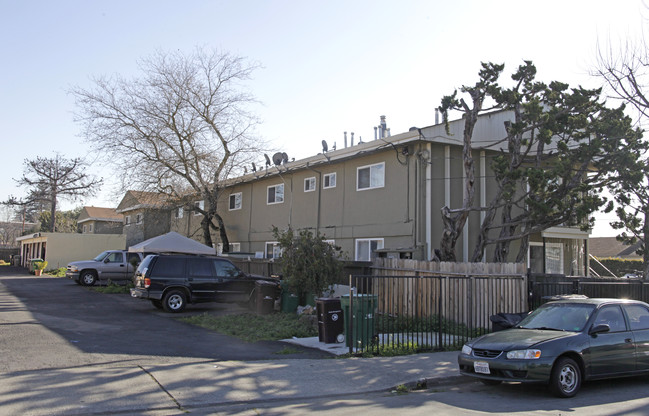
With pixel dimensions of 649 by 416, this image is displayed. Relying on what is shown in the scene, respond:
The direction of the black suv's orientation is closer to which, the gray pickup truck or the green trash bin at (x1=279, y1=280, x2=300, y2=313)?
the green trash bin

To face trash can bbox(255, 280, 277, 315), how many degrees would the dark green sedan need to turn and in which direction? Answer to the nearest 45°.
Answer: approximately 90° to its right

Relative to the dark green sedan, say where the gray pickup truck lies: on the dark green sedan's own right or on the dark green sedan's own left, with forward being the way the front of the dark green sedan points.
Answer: on the dark green sedan's own right

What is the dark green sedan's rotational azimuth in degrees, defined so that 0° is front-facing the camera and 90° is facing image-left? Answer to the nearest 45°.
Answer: approximately 45°

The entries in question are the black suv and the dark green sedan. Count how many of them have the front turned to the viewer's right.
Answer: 1

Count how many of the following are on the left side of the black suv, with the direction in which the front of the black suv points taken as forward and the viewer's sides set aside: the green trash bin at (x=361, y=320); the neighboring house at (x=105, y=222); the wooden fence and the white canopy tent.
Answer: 2

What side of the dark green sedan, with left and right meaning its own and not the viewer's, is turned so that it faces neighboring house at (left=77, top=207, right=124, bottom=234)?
right

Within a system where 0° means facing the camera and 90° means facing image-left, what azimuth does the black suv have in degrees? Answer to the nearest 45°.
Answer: approximately 270°
